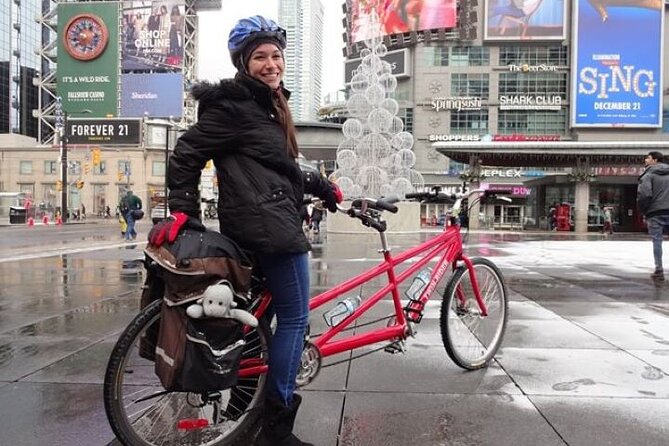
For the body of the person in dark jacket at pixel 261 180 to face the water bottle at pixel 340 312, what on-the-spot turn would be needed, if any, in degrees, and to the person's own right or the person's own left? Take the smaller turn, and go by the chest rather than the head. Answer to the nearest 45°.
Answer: approximately 90° to the person's own left

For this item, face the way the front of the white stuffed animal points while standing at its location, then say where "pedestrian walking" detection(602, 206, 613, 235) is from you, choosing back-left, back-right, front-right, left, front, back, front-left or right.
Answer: back-left

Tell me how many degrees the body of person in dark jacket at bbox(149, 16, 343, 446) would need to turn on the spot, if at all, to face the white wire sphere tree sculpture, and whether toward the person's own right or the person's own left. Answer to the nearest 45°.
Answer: approximately 135° to the person's own left

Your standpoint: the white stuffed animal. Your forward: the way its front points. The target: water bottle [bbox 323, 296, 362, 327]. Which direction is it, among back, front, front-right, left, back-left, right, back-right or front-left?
back-left

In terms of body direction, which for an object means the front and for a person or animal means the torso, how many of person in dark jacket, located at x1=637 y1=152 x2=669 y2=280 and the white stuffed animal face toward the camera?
1

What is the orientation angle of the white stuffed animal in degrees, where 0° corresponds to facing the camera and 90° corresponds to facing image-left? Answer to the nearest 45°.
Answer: approximately 0°

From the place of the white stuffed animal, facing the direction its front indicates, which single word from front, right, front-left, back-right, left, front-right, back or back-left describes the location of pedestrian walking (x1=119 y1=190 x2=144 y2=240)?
back

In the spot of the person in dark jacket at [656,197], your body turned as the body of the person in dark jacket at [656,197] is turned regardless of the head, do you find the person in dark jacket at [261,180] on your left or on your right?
on your left

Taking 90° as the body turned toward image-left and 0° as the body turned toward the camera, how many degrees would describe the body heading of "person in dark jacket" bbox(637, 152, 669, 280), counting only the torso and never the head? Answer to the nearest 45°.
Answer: approximately 135°
